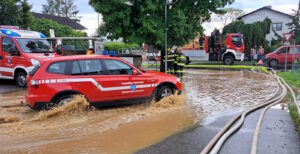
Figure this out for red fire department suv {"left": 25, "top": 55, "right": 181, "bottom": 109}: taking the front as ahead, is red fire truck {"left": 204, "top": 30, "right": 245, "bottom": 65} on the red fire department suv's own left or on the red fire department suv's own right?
on the red fire department suv's own left

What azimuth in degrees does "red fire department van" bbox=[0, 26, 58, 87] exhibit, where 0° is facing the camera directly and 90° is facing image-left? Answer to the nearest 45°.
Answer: approximately 315°

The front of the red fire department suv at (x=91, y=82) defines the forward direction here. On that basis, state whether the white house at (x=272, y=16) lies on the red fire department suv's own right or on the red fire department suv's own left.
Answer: on the red fire department suv's own left

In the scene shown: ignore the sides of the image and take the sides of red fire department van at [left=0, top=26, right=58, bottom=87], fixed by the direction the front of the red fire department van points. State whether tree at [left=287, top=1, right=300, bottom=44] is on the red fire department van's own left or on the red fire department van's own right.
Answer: on the red fire department van's own left

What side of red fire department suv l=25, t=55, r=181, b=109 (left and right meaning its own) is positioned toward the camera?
right

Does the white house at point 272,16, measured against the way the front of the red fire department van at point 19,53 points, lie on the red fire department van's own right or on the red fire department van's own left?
on the red fire department van's own left

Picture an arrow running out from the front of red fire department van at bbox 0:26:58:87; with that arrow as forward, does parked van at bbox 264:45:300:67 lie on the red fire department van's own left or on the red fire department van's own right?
on the red fire department van's own left
